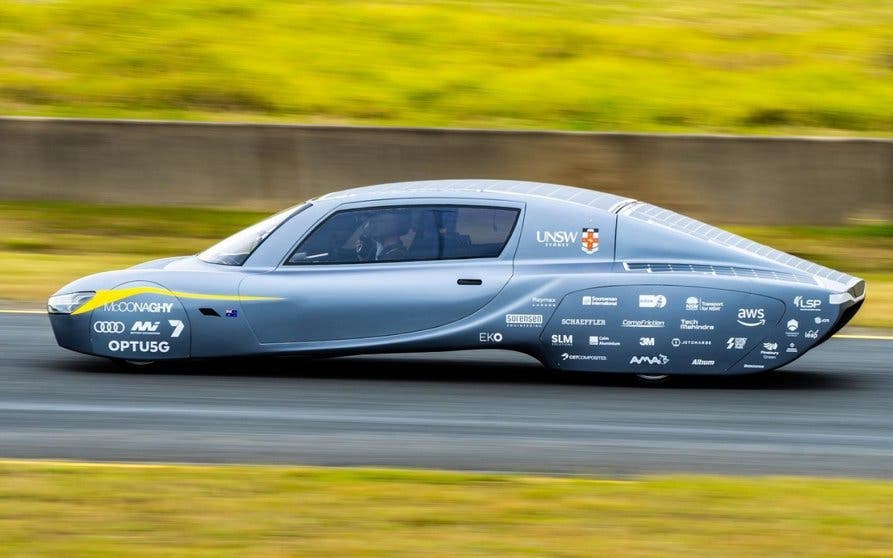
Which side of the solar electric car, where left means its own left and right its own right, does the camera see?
left
